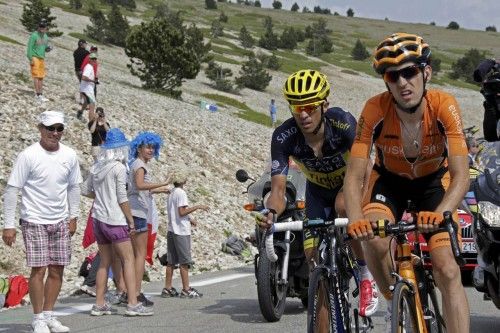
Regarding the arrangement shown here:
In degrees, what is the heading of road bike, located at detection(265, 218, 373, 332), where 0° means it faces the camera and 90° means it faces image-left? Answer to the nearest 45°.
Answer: approximately 0°

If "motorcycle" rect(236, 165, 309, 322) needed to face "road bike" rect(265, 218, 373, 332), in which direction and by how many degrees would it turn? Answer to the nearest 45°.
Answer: approximately 45° to its left

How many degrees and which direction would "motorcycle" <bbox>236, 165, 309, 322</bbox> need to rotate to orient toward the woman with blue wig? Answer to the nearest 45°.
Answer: approximately 90° to its right

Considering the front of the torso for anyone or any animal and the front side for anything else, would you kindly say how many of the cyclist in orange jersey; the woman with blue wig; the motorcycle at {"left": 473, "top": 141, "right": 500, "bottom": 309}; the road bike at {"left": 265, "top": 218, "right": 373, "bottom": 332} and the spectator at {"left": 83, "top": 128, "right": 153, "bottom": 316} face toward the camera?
3

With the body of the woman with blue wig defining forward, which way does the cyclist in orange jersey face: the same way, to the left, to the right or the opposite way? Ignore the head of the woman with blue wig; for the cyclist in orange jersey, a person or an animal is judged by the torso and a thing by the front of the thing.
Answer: to the right

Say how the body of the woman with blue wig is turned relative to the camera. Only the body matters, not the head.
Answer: to the viewer's right

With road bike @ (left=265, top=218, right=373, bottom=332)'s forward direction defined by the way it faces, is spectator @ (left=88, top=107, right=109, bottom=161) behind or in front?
behind

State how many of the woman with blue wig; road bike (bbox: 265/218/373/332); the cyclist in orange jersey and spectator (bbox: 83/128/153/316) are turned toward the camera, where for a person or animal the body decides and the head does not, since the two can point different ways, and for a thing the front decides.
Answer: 2

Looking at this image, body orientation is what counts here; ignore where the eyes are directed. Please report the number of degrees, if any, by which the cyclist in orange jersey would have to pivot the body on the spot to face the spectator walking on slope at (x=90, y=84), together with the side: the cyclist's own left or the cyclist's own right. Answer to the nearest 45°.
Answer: approximately 135° to the cyclist's own right
